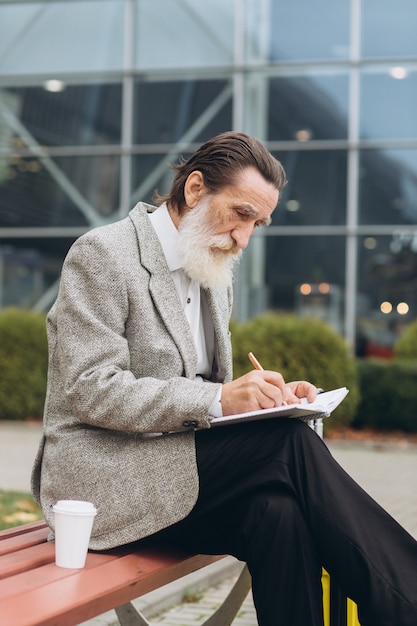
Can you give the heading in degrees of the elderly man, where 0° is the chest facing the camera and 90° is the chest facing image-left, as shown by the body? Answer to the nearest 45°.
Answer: approximately 315°
